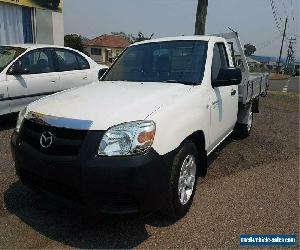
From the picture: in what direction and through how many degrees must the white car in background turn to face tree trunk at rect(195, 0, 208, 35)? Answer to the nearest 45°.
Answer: approximately 180°

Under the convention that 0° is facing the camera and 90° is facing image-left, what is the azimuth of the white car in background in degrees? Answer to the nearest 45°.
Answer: approximately 45°
